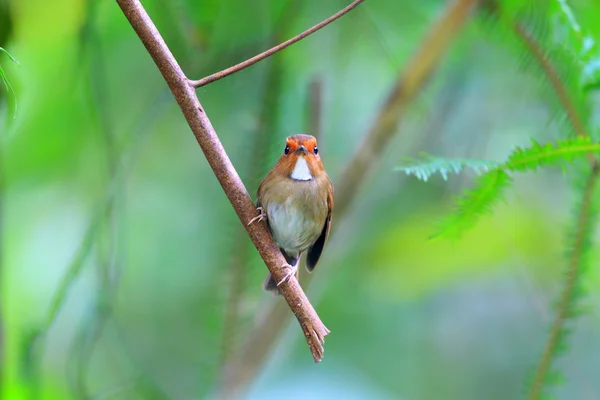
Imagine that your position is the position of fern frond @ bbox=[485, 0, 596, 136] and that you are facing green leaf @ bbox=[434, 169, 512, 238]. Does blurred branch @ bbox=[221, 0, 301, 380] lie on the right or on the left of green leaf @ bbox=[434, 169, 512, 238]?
right

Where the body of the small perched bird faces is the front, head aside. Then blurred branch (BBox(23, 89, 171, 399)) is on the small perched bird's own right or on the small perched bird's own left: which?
on the small perched bird's own right

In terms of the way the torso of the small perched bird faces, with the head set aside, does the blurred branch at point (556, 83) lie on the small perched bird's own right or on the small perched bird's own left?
on the small perched bird's own left
